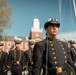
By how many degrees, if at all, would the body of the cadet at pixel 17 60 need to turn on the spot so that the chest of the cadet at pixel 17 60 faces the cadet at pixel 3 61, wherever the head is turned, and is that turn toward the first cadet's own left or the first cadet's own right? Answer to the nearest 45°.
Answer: approximately 135° to the first cadet's own right

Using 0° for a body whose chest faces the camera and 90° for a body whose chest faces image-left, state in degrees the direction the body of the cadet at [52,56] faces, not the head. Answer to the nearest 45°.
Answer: approximately 315°

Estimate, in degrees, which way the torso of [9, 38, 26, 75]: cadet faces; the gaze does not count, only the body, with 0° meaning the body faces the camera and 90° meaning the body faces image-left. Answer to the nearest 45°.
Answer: approximately 0°

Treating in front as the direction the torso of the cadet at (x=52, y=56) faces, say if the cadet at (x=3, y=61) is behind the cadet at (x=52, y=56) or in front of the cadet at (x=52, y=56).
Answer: behind

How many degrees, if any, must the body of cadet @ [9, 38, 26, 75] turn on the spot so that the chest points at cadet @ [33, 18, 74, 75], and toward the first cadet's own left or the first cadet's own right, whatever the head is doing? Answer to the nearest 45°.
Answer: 0° — they already face them
